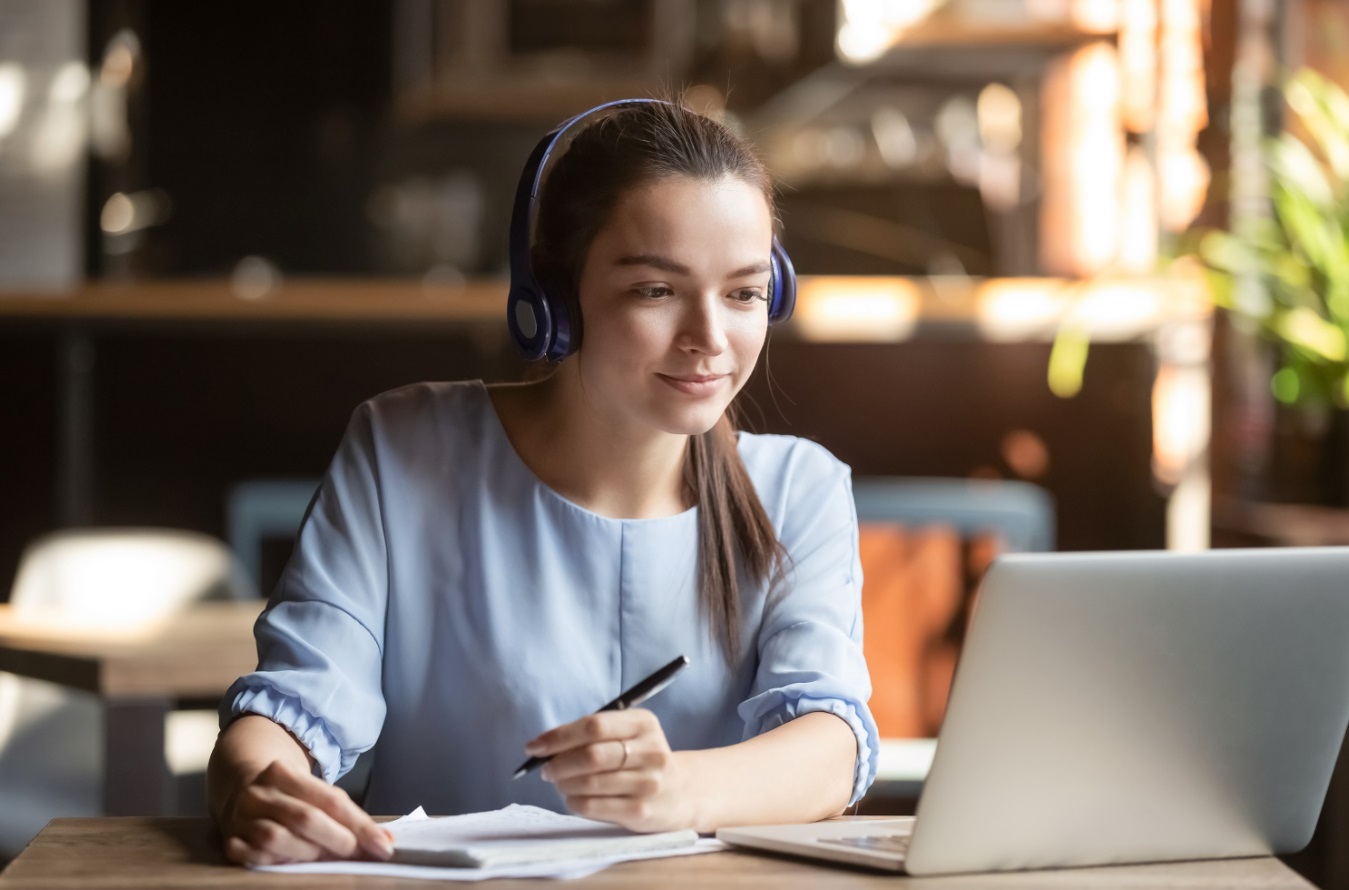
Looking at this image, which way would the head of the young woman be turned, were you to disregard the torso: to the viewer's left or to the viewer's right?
to the viewer's right

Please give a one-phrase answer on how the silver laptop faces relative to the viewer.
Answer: facing away from the viewer and to the left of the viewer

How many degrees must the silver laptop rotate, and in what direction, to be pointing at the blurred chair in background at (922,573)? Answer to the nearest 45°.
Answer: approximately 45° to its right

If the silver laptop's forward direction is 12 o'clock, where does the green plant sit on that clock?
The green plant is roughly at 2 o'clock from the silver laptop.

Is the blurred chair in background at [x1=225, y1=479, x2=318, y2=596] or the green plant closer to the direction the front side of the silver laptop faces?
the blurred chair in background

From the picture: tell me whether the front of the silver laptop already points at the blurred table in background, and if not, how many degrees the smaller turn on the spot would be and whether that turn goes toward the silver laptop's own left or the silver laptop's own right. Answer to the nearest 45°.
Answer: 0° — it already faces it

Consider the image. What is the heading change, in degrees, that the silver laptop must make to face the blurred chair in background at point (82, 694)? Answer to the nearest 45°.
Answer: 0° — it already faces it

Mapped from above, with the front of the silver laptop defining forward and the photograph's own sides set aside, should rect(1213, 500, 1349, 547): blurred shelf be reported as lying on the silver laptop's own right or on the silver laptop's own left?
on the silver laptop's own right
